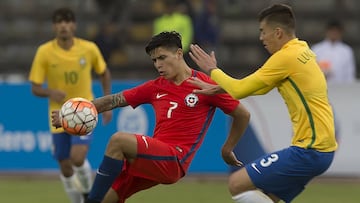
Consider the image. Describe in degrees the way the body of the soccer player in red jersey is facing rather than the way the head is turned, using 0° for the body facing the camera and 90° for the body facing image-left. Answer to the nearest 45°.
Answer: approximately 45°

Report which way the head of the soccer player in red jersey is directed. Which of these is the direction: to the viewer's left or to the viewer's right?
to the viewer's left

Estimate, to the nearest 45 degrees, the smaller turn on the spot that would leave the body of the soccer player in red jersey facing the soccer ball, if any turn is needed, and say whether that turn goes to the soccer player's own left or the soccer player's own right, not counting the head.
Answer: approximately 45° to the soccer player's own right
